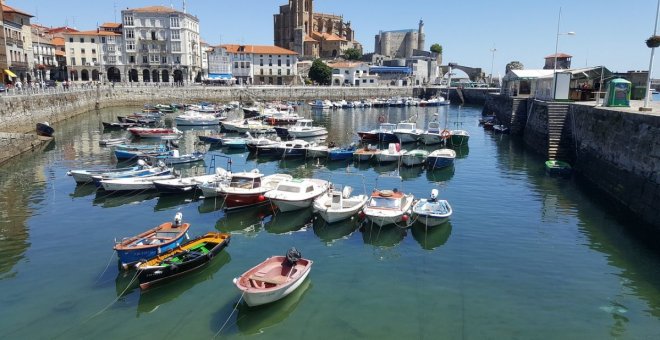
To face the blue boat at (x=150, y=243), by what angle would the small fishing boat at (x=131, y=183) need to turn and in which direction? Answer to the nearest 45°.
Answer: approximately 90° to its left

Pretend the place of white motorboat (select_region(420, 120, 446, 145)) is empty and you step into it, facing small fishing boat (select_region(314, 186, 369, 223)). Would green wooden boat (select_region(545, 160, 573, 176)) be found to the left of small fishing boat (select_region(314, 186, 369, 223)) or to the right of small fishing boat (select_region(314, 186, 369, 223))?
left

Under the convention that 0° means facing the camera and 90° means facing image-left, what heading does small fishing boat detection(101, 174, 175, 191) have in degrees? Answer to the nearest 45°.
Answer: approximately 90°

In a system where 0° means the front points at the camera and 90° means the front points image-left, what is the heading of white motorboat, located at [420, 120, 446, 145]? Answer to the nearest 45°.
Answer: approximately 45°

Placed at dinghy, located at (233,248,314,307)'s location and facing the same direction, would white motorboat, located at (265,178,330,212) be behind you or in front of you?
behind

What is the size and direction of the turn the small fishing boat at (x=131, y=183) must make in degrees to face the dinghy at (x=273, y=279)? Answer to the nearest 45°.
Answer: approximately 90° to its left

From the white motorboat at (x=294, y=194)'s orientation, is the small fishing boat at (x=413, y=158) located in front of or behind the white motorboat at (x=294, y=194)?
behind

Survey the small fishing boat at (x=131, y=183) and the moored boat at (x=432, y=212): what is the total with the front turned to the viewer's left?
1

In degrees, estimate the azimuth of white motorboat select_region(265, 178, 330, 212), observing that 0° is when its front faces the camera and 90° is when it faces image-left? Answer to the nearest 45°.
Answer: approximately 45°

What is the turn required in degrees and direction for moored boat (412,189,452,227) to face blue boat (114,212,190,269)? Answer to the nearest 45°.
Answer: approximately 45° to its right
